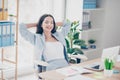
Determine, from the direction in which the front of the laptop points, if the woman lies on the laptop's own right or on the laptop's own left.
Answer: on the laptop's own right

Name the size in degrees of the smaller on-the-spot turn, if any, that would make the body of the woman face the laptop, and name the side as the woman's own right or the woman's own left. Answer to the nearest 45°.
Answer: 0° — they already face it

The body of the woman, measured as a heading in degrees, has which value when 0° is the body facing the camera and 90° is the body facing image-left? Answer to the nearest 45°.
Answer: approximately 315°

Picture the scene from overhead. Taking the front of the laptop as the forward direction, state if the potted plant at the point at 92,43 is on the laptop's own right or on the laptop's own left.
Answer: on the laptop's own right

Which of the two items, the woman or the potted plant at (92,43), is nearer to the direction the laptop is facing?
the woman
